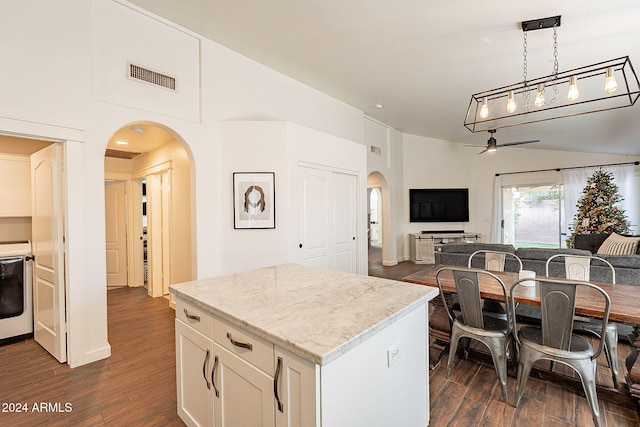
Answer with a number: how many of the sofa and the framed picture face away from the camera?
1

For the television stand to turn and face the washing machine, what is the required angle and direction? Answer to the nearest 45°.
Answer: approximately 45° to its right

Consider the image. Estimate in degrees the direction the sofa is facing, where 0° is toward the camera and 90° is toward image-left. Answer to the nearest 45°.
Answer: approximately 180°

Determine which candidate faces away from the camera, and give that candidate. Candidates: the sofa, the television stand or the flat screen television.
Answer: the sofa

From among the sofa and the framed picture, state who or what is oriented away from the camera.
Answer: the sofa

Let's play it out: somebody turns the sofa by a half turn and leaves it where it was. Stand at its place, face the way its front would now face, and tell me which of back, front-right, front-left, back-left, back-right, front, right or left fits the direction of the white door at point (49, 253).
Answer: front-right

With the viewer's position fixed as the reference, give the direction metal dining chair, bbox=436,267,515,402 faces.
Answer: facing away from the viewer and to the right of the viewer

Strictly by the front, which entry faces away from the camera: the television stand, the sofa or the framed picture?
the sofa

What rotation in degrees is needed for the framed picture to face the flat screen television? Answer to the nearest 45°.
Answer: approximately 135° to its left

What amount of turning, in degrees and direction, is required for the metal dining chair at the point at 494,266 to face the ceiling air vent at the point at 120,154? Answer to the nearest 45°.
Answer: approximately 90° to its right

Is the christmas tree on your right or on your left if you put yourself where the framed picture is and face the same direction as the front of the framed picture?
on your left
